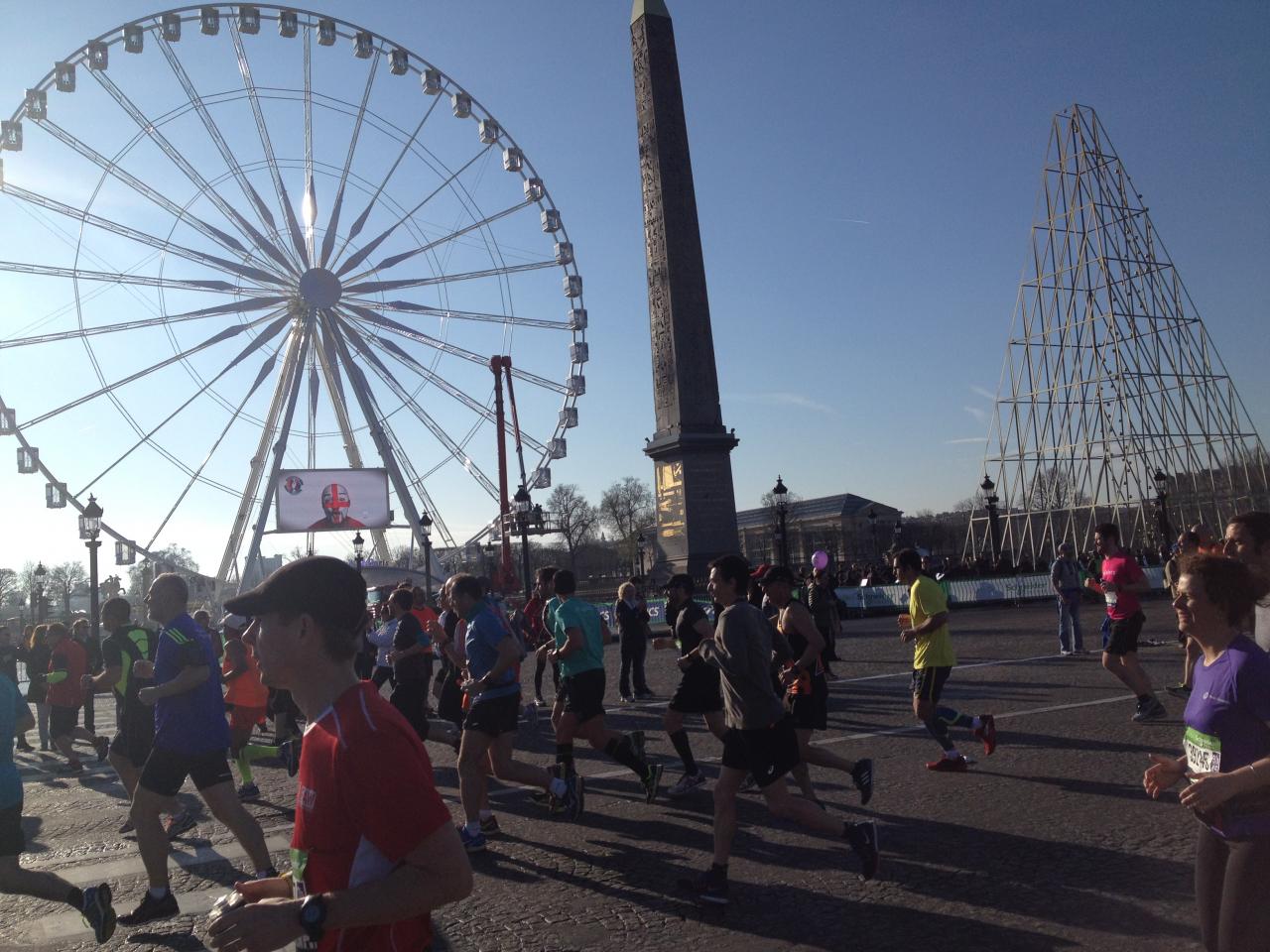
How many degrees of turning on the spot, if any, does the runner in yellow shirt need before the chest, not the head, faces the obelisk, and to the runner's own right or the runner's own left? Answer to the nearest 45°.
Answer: approximately 90° to the runner's own right

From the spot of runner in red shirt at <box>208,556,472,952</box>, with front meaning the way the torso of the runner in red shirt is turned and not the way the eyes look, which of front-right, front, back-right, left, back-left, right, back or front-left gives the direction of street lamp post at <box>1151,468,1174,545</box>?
back-right

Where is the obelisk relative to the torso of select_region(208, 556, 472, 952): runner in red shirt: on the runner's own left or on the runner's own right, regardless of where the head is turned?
on the runner's own right

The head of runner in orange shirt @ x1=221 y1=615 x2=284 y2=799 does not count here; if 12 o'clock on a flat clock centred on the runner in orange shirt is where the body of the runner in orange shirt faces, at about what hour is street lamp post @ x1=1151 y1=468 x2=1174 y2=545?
The street lamp post is roughly at 5 o'clock from the runner in orange shirt.

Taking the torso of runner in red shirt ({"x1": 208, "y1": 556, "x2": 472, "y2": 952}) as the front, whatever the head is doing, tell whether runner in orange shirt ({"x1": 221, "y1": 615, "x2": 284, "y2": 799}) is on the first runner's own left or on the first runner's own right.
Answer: on the first runner's own right

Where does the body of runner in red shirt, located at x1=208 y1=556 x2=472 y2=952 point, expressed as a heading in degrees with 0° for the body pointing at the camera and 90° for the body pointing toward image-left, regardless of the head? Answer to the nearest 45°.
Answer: approximately 90°

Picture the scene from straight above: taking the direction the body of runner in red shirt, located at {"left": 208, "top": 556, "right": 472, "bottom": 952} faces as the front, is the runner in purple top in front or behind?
behind

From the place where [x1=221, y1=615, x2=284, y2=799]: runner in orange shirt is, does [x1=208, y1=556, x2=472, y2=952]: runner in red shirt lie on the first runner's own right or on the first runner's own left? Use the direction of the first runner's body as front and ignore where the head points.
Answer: on the first runner's own left

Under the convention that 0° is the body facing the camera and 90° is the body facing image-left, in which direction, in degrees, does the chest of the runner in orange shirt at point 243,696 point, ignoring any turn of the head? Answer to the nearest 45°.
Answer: approximately 90°

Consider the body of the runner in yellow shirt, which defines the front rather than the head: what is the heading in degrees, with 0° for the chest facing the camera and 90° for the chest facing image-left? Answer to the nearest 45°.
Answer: approximately 90°
